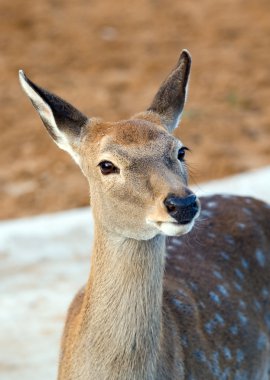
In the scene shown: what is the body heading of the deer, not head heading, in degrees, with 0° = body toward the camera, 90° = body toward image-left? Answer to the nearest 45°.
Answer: approximately 45°
